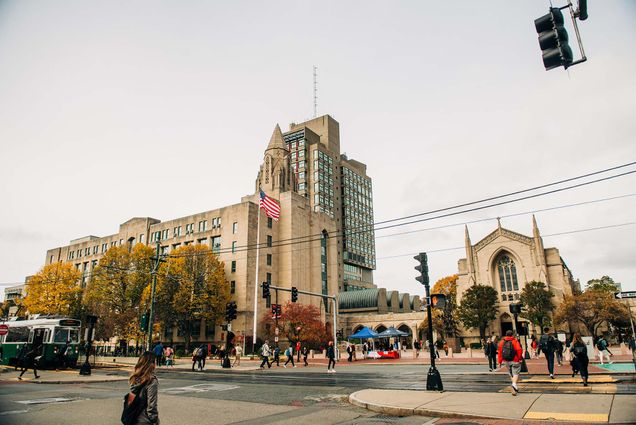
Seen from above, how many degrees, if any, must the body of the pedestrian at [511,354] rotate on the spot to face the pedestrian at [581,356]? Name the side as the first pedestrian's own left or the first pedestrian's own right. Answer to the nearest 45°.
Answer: approximately 45° to the first pedestrian's own right

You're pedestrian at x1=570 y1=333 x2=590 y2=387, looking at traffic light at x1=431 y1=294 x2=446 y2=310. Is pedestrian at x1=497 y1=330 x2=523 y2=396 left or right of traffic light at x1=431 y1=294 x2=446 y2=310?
left

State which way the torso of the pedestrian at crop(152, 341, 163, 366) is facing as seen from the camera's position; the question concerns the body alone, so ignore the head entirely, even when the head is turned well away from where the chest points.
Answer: away from the camera

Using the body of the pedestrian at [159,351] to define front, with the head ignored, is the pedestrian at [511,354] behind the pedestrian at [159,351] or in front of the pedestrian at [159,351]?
behind
